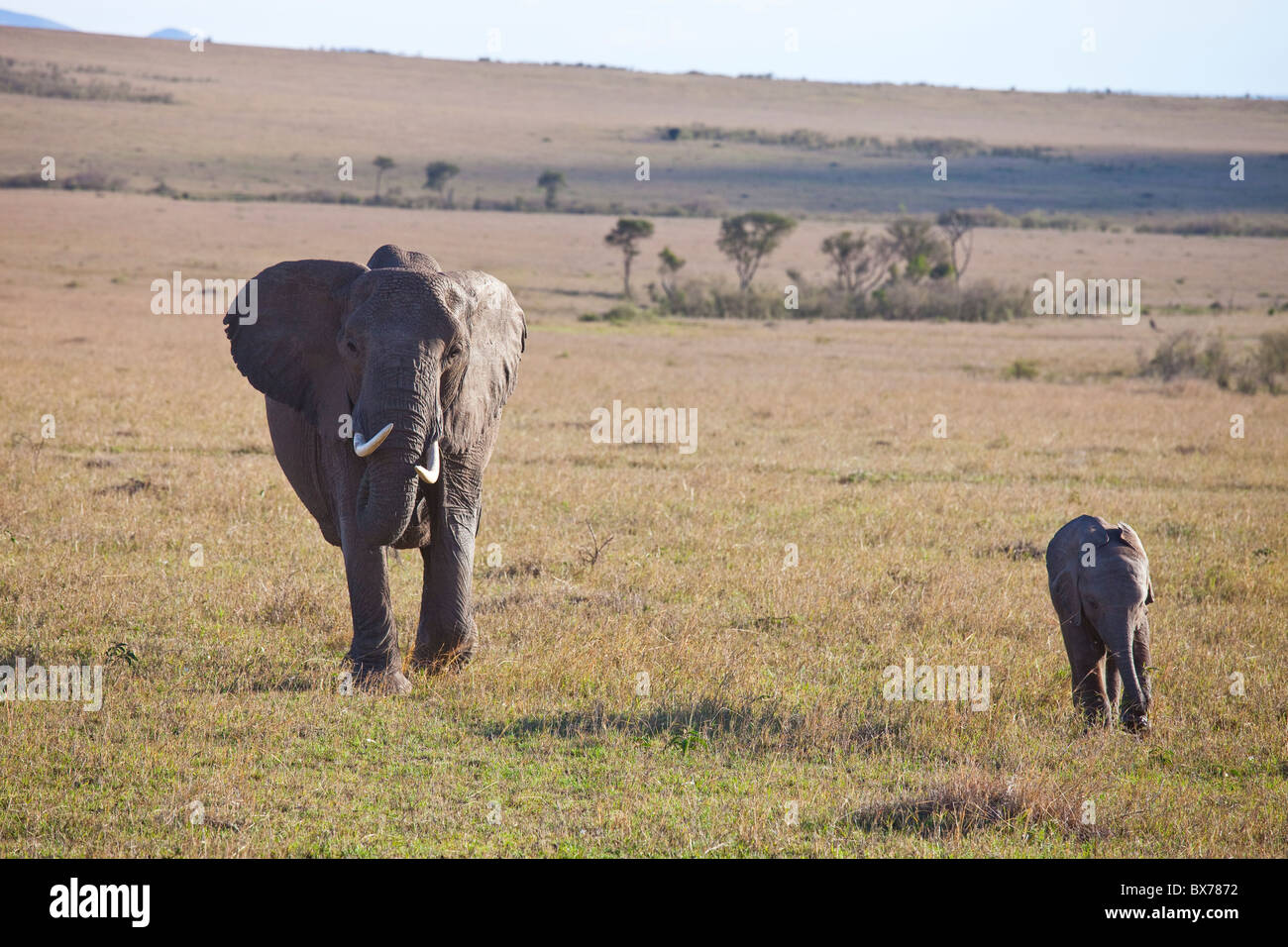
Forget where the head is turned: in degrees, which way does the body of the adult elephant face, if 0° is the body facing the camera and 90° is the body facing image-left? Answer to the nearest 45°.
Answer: approximately 0°

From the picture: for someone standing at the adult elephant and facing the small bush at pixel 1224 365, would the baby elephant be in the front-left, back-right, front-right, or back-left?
front-right

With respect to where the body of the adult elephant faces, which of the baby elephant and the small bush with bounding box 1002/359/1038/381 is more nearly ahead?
the baby elephant

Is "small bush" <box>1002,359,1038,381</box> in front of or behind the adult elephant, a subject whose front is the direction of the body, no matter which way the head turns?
behind

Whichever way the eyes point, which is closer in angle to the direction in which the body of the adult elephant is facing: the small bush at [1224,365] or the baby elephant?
the baby elephant

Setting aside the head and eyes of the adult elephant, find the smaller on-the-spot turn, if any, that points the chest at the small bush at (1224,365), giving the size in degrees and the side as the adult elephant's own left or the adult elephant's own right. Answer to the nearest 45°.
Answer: approximately 135° to the adult elephant's own left

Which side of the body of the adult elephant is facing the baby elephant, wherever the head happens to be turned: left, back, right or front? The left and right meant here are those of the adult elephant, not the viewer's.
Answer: left
